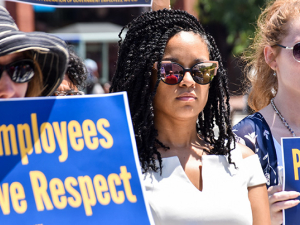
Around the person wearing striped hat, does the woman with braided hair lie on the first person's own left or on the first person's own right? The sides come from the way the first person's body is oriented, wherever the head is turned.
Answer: on the first person's own left

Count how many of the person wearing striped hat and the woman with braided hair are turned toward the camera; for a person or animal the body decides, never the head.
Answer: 2

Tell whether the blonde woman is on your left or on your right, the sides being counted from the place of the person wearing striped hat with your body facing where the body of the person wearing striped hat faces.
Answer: on your left

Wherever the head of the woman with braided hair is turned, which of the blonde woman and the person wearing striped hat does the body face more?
the person wearing striped hat

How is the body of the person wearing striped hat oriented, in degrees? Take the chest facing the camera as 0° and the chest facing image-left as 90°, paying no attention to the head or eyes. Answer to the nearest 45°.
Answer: approximately 0°

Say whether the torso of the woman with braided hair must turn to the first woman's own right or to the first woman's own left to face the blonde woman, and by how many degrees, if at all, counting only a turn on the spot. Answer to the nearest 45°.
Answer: approximately 135° to the first woman's own left
